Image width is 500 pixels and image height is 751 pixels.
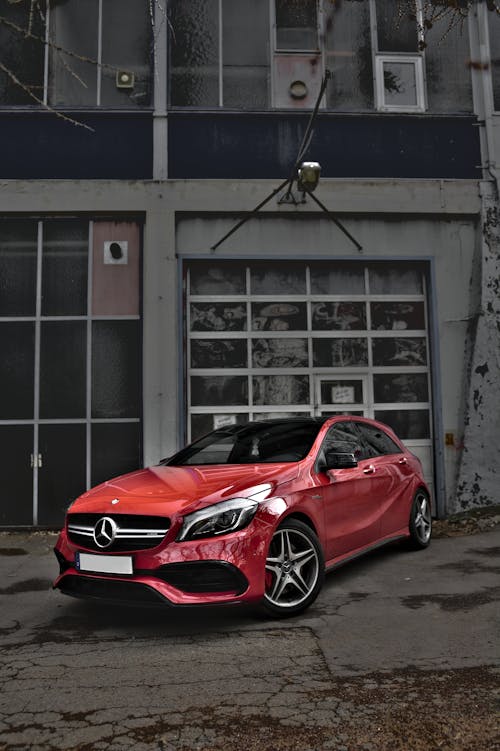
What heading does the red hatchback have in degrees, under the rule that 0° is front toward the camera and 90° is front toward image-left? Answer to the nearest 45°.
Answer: approximately 45°

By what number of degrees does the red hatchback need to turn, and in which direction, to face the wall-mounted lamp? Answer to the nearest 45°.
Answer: approximately 135° to its right
